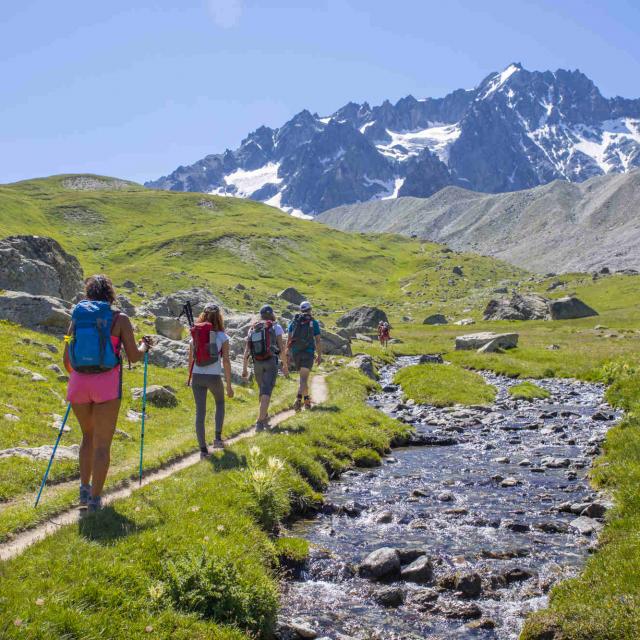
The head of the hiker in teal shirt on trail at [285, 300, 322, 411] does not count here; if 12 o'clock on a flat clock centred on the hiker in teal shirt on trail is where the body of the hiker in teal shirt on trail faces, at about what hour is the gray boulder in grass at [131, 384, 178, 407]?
The gray boulder in grass is roughly at 9 o'clock from the hiker in teal shirt on trail.

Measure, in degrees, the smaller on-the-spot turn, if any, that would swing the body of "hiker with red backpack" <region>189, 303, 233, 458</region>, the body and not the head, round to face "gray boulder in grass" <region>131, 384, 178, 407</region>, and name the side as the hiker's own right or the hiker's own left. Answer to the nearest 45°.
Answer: approximately 45° to the hiker's own left

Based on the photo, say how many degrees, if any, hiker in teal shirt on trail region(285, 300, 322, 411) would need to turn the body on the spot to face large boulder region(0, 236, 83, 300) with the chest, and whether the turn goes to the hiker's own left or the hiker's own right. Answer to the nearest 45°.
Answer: approximately 45° to the hiker's own left

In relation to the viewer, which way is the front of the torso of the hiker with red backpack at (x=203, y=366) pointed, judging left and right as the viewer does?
facing away from the viewer and to the right of the viewer

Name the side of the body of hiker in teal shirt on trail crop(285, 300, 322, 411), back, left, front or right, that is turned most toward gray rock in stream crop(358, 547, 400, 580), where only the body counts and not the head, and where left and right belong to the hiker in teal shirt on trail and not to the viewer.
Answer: back

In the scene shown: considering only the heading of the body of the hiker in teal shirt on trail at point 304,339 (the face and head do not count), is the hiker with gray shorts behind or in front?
behind

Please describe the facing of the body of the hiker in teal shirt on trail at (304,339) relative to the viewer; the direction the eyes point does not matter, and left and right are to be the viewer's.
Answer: facing away from the viewer

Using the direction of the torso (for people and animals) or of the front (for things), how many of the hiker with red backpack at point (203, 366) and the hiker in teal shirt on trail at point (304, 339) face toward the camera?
0

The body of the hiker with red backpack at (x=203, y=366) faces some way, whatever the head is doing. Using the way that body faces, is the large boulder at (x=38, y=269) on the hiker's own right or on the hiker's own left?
on the hiker's own left

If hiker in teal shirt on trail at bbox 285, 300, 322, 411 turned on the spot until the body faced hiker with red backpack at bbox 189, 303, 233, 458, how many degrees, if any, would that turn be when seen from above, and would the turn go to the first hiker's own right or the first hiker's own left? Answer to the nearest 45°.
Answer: approximately 180°

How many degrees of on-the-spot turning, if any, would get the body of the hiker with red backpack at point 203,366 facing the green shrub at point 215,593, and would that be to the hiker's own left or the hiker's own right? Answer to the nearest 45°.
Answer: approximately 135° to the hiker's own right

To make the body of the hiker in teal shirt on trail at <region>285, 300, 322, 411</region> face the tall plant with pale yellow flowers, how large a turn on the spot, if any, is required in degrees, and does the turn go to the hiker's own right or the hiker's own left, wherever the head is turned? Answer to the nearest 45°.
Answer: approximately 180°
